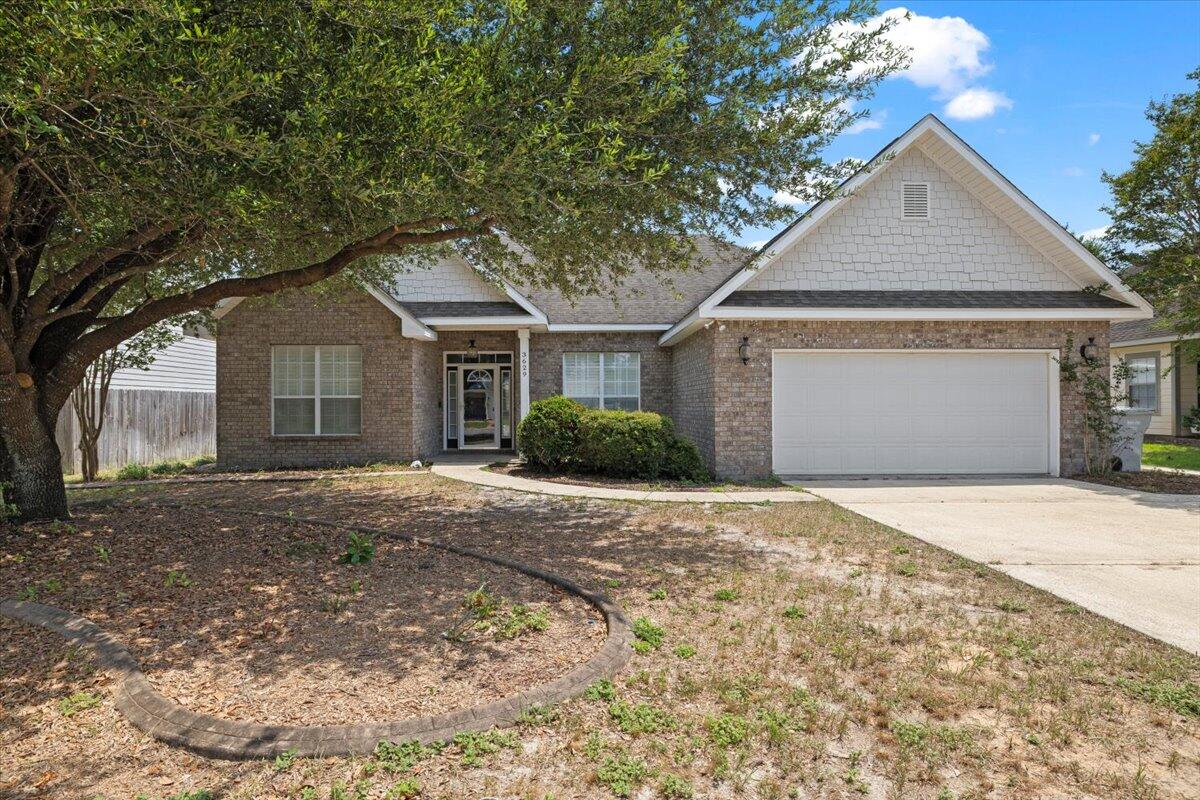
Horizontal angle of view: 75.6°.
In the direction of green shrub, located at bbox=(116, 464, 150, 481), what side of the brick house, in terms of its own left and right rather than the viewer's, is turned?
right

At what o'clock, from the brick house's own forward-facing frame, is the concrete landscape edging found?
The concrete landscape edging is roughly at 1 o'clock from the brick house.

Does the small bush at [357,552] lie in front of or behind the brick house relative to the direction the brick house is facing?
in front

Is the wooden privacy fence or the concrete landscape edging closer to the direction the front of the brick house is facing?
the concrete landscape edging

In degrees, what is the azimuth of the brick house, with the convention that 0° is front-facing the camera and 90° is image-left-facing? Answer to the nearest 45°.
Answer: approximately 0°
